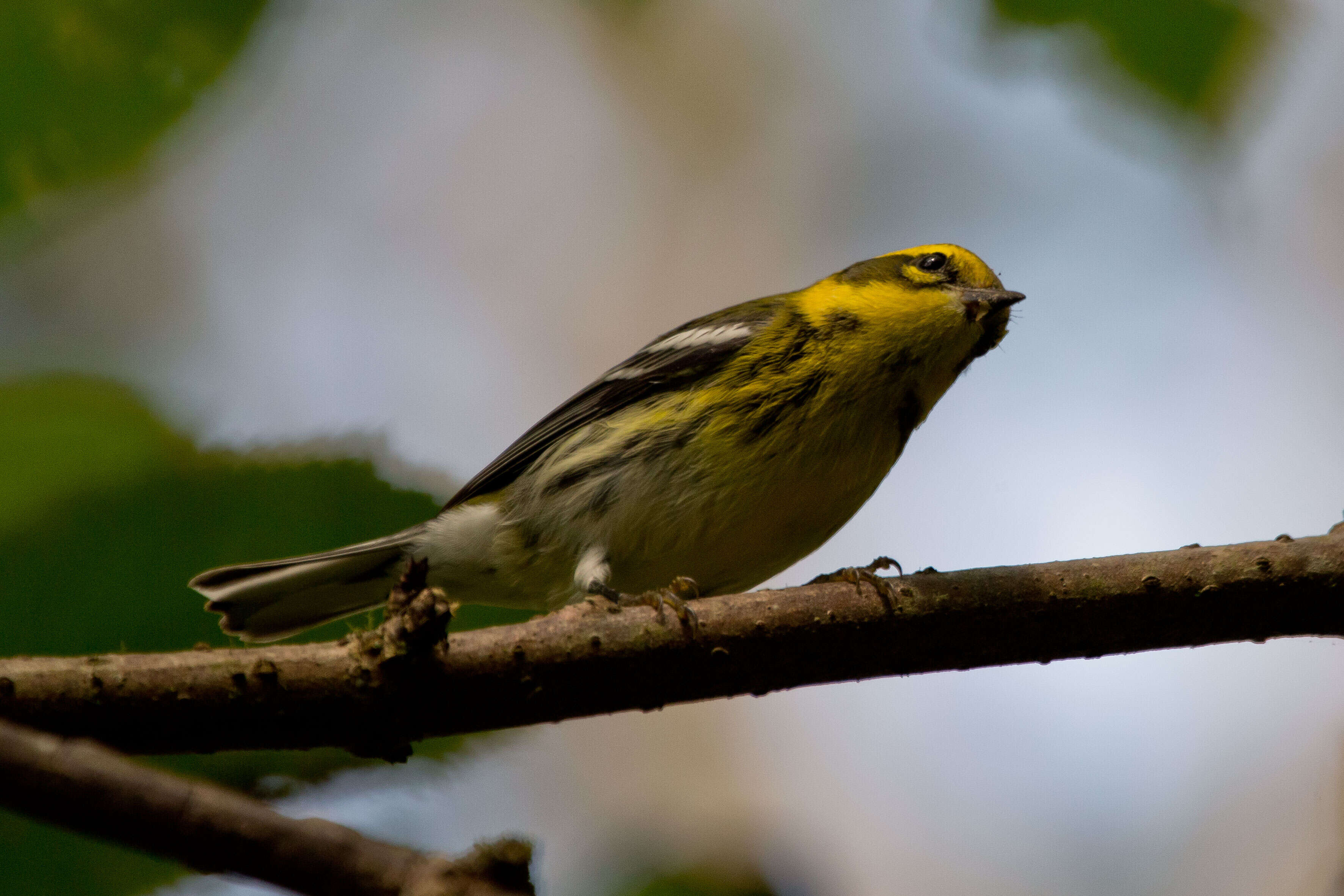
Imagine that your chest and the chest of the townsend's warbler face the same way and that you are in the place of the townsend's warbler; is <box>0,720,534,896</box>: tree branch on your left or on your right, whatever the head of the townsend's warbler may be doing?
on your right

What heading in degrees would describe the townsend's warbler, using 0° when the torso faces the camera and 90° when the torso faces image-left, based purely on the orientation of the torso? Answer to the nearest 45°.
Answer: approximately 270°
